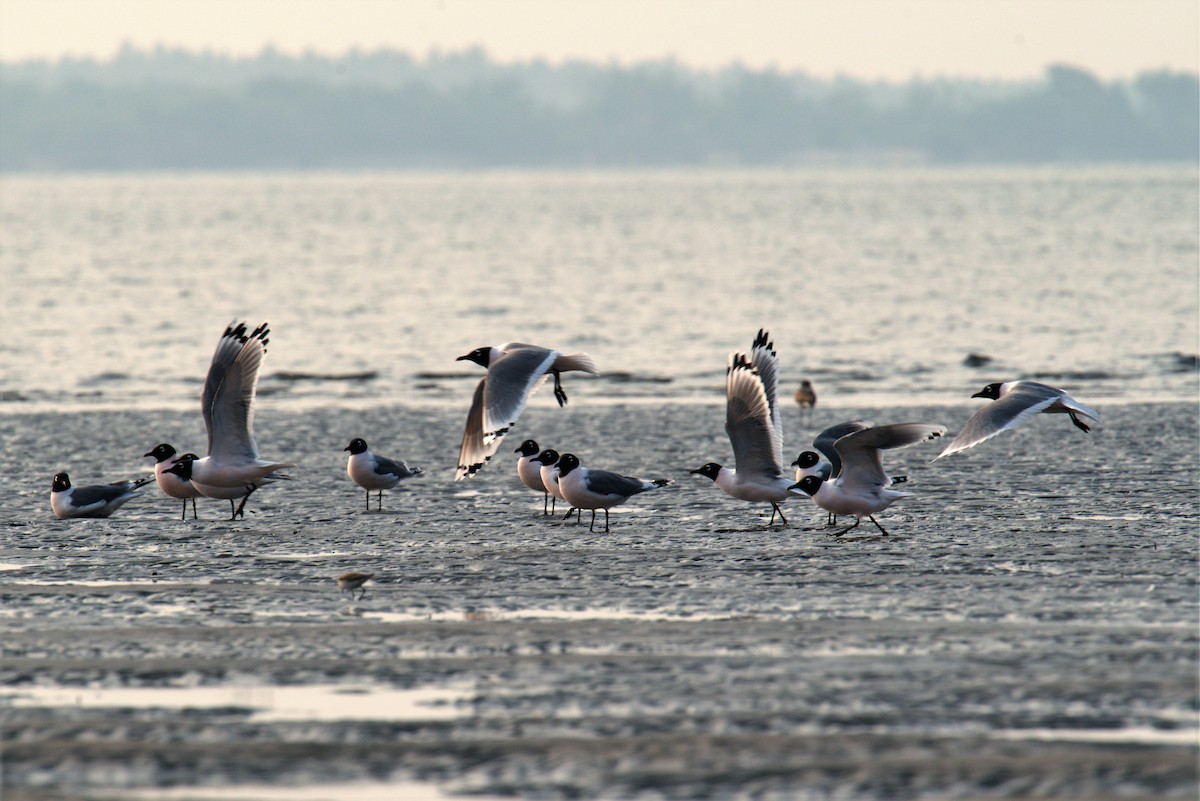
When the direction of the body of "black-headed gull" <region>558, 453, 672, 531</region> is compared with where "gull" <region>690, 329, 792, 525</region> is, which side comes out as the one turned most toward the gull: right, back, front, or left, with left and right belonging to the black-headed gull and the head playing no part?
back

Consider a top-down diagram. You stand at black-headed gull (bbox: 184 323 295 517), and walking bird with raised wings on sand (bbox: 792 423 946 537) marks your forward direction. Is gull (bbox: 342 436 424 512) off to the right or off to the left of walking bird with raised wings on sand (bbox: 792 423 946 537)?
left

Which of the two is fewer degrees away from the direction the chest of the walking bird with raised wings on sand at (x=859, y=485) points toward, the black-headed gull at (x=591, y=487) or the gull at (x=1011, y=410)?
the black-headed gull

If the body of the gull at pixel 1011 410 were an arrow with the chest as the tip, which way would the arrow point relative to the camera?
to the viewer's left

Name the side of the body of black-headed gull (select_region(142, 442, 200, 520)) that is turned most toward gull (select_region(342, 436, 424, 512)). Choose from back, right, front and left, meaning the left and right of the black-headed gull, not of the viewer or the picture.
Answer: back

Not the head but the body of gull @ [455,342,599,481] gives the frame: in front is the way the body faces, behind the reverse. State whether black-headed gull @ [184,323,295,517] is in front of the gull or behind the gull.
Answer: in front

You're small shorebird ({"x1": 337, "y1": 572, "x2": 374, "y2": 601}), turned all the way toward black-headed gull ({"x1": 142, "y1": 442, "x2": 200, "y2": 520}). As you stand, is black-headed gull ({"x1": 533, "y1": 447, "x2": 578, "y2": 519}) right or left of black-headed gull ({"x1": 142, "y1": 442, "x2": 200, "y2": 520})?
right

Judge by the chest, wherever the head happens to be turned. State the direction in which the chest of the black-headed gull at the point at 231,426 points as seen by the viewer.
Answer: to the viewer's left

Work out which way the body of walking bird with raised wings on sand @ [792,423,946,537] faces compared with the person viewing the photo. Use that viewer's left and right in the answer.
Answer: facing to the left of the viewer

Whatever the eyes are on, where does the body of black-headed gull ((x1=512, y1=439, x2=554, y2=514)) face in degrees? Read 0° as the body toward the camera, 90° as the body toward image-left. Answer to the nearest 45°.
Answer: approximately 90°

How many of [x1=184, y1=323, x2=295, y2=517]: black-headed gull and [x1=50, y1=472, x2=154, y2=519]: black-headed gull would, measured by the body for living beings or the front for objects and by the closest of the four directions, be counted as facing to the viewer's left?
2

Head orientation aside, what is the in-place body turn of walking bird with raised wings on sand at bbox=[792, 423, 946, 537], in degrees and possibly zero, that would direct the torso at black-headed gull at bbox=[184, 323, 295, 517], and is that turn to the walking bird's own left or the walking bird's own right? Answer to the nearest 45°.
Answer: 0° — it already faces it

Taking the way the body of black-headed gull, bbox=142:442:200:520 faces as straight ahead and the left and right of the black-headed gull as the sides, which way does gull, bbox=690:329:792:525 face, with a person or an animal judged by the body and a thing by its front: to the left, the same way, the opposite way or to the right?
the same way

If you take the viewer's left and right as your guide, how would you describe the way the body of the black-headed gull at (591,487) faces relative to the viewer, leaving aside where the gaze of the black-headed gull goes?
facing to the left of the viewer

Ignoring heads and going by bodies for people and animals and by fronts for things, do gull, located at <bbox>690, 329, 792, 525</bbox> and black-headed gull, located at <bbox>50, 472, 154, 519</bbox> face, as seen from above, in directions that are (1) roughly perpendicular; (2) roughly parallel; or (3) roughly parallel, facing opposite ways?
roughly parallel

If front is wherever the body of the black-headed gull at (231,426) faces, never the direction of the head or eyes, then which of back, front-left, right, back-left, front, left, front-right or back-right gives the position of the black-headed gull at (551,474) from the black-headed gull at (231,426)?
back

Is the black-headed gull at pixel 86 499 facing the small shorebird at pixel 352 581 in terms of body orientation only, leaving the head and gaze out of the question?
no

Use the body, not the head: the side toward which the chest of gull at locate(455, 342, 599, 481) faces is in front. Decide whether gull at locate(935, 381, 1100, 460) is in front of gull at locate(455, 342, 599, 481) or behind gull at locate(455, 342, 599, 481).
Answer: behind

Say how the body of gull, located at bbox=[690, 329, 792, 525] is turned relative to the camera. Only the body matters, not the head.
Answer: to the viewer's left
